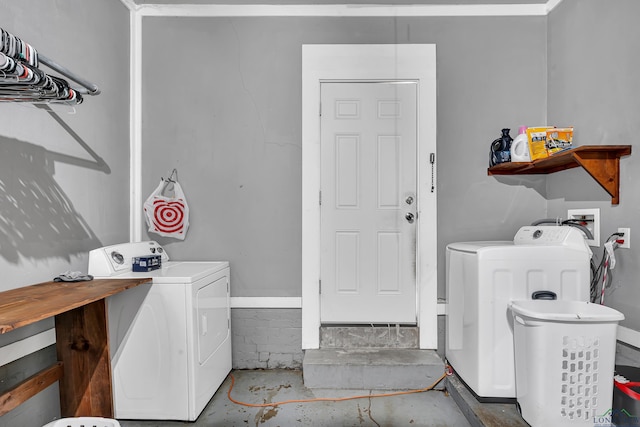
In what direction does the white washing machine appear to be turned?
to the viewer's left

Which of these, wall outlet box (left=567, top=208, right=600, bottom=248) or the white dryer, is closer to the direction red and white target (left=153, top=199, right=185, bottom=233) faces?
the white dryer

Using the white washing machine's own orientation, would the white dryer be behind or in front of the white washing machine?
in front

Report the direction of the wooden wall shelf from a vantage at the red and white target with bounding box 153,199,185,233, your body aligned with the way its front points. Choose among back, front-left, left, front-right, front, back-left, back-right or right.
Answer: front-left
